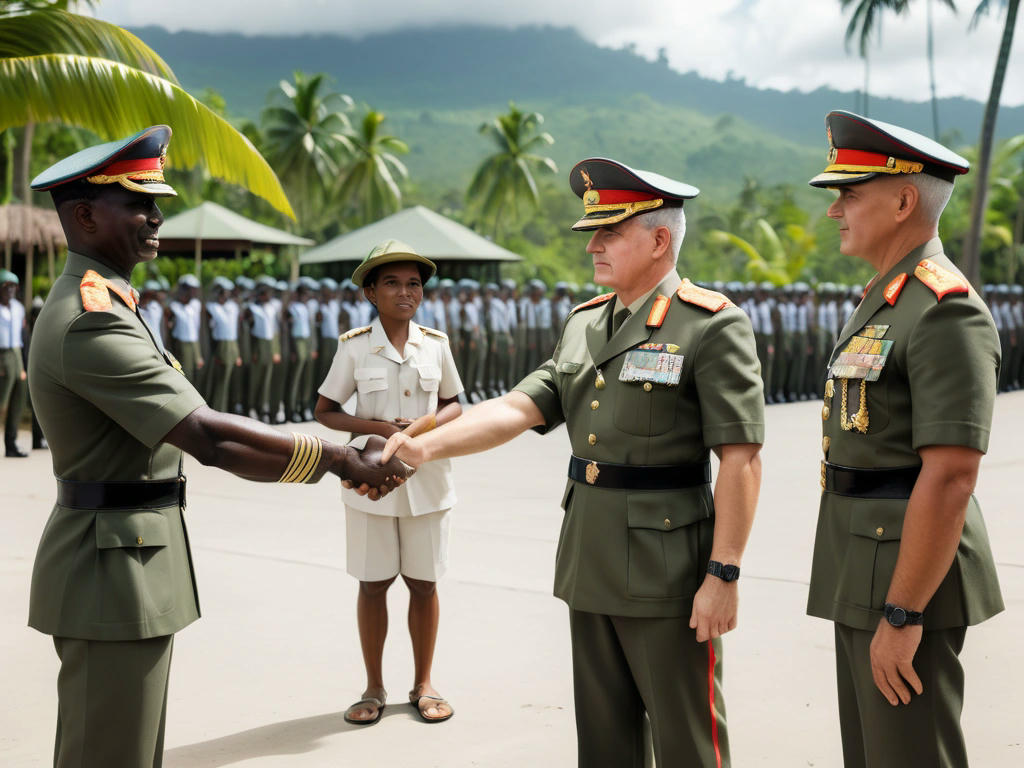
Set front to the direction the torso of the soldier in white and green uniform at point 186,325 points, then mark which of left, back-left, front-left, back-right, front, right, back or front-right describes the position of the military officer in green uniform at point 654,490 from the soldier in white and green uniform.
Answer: front

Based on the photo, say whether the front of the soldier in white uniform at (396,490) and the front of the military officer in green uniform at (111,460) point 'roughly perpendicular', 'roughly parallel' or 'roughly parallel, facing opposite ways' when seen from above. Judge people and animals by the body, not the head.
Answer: roughly perpendicular

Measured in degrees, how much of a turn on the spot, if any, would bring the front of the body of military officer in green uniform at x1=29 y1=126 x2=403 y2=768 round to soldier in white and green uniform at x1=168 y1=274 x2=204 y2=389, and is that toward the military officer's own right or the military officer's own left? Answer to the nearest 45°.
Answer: approximately 90° to the military officer's own left

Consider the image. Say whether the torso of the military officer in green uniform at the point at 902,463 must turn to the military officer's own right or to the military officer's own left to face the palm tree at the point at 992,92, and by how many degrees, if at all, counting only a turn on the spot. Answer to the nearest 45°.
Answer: approximately 90° to the military officer's own right

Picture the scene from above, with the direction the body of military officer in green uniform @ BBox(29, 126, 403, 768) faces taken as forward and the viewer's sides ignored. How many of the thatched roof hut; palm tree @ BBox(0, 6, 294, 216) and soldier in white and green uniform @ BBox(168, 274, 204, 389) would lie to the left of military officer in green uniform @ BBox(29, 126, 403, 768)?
3

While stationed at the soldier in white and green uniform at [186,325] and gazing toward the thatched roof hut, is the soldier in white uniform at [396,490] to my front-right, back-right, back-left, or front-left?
back-left

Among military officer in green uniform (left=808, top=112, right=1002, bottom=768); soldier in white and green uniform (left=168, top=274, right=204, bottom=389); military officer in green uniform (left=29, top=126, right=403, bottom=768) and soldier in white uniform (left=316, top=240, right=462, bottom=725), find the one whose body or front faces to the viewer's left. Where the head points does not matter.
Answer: military officer in green uniform (left=808, top=112, right=1002, bottom=768)

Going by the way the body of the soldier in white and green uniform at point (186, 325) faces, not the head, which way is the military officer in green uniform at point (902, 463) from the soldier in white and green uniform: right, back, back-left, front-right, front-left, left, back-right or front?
front

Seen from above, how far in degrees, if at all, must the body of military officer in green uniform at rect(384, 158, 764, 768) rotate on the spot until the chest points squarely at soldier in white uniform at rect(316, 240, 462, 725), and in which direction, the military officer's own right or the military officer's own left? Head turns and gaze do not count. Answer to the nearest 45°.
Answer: approximately 90° to the military officer's own right

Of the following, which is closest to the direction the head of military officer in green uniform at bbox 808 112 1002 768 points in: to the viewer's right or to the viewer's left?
to the viewer's left

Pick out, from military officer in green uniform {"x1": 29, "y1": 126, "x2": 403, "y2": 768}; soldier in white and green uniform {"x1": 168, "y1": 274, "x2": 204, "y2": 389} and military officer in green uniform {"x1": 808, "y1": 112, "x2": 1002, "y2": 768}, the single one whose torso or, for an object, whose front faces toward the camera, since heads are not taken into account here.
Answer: the soldier in white and green uniform

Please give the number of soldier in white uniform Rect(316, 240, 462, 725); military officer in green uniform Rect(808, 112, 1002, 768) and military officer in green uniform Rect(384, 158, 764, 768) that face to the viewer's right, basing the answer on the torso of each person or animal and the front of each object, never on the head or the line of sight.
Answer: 0

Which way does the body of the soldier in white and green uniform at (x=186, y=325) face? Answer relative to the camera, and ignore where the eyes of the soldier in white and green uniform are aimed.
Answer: toward the camera

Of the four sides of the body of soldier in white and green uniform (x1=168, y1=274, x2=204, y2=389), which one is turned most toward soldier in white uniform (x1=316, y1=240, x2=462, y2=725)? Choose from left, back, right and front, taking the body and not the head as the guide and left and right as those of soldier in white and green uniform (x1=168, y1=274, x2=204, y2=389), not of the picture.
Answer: front

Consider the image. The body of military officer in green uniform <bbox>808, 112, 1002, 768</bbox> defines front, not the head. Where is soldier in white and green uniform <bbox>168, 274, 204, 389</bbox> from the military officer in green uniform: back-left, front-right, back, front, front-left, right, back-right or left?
front-right

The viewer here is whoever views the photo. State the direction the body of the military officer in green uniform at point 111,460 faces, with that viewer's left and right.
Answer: facing to the right of the viewer

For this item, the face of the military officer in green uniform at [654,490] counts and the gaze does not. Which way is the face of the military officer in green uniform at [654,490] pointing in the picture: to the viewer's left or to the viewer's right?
to the viewer's left

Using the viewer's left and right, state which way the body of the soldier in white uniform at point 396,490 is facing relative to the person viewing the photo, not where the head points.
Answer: facing the viewer

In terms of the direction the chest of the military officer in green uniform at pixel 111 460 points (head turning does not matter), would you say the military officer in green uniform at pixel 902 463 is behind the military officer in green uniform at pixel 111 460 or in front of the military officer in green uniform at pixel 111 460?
in front
